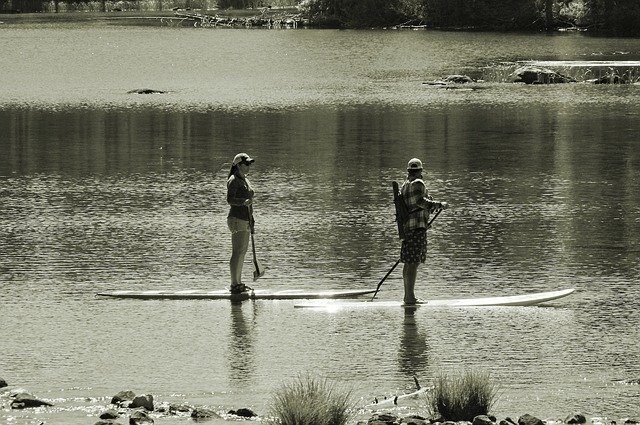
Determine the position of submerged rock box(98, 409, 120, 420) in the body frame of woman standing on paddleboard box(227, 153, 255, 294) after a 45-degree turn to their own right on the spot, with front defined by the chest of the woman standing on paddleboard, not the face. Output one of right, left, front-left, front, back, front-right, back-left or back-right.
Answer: front-right

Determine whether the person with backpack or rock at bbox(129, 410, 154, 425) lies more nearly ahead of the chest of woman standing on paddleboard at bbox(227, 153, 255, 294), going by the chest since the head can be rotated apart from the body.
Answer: the person with backpack

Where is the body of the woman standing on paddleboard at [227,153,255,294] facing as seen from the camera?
to the viewer's right

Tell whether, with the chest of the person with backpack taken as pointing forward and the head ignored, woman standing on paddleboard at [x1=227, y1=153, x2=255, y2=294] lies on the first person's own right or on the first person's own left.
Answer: on the first person's own left

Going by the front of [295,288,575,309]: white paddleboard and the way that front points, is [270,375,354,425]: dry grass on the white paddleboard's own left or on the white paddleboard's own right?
on the white paddleboard's own right

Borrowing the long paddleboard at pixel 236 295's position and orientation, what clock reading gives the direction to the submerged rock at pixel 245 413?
The submerged rock is roughly at 3 o'clock from the long paddleboard.

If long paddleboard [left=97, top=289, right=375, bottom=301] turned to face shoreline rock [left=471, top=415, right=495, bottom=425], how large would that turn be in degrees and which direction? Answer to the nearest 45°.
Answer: approximately 90° to its right

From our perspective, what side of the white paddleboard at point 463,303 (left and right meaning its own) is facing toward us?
right

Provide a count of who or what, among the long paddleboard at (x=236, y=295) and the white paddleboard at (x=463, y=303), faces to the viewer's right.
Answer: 2

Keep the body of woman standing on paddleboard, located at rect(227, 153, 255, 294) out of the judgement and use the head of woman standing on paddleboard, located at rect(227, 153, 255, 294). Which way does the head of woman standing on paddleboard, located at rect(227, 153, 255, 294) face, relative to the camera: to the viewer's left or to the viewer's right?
to the viewer's right

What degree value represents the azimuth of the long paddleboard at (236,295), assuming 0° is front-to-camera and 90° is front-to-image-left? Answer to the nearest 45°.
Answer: approximately 270°
